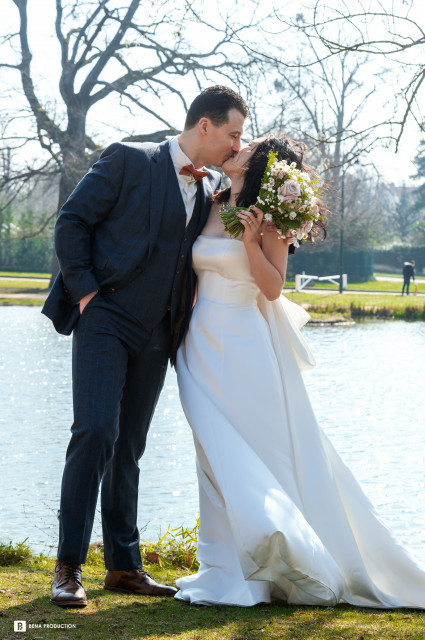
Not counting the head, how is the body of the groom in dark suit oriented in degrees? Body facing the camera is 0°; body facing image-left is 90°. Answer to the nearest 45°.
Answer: approximately 315°

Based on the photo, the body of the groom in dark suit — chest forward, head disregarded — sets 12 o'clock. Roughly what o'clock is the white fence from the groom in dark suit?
The white fence is roughly at 8 o'clock from the groom in dark suit.

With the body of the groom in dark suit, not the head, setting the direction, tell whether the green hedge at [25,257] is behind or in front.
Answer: behind

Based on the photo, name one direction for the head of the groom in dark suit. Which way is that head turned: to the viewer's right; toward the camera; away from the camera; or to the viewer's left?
to the viewer's right
